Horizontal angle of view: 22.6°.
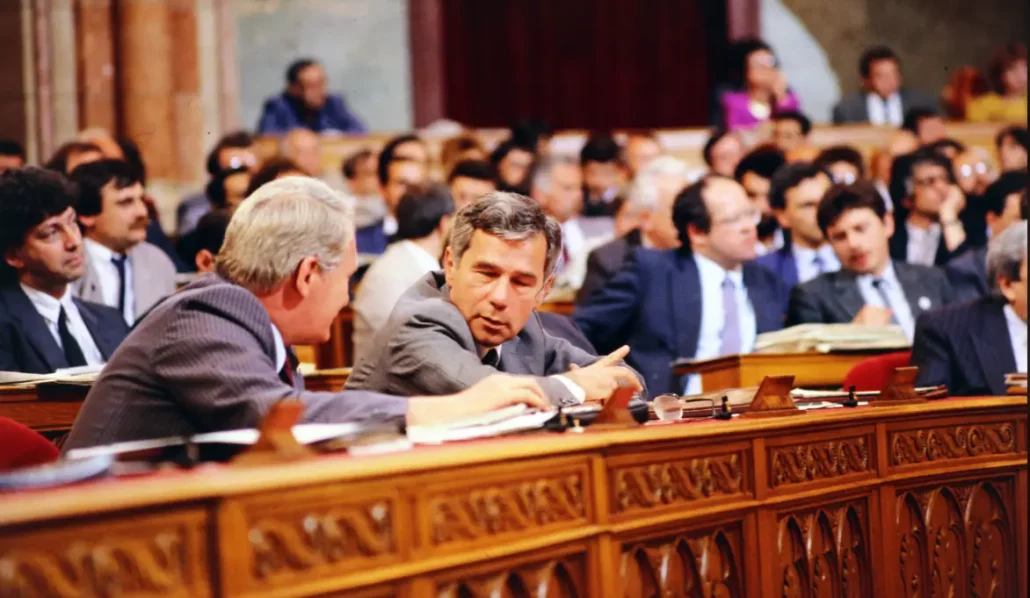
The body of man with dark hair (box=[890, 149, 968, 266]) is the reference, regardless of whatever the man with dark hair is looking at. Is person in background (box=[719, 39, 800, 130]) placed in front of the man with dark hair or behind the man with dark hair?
behind

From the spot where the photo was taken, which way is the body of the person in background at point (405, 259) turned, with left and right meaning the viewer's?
facing away from the viewer and to the right of the viewer

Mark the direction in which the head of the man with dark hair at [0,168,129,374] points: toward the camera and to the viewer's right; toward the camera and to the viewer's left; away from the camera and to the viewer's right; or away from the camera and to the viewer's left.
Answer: toward the camera and to the viewer's right

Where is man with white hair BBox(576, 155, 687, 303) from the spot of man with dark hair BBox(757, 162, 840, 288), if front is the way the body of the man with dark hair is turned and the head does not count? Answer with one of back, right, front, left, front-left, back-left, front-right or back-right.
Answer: right

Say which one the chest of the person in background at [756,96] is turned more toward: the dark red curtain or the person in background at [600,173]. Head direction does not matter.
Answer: the person in background

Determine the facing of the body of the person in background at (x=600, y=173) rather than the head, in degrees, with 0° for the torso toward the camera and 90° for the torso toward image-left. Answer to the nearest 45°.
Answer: approximately 0°

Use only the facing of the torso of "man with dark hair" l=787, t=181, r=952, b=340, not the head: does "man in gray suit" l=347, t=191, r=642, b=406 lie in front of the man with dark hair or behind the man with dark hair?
in front
